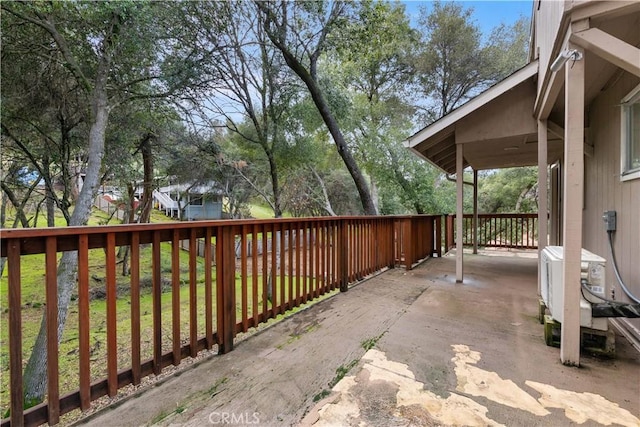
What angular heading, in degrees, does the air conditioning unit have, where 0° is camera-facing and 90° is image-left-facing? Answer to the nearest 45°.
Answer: approximately 90°
